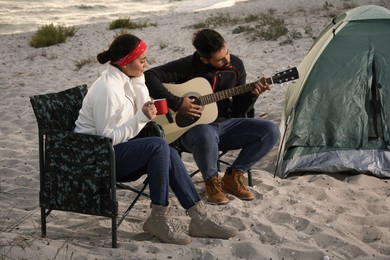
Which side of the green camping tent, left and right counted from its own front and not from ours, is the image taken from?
front

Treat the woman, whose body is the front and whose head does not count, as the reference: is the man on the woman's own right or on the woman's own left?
on the woman's own left

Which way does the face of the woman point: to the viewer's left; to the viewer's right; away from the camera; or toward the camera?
to the viewer's right

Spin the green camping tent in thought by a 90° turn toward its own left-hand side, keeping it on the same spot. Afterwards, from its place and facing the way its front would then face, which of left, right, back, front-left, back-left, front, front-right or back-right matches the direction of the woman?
back-right

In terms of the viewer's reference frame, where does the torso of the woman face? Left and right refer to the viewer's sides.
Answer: facing to the right of the viewer
